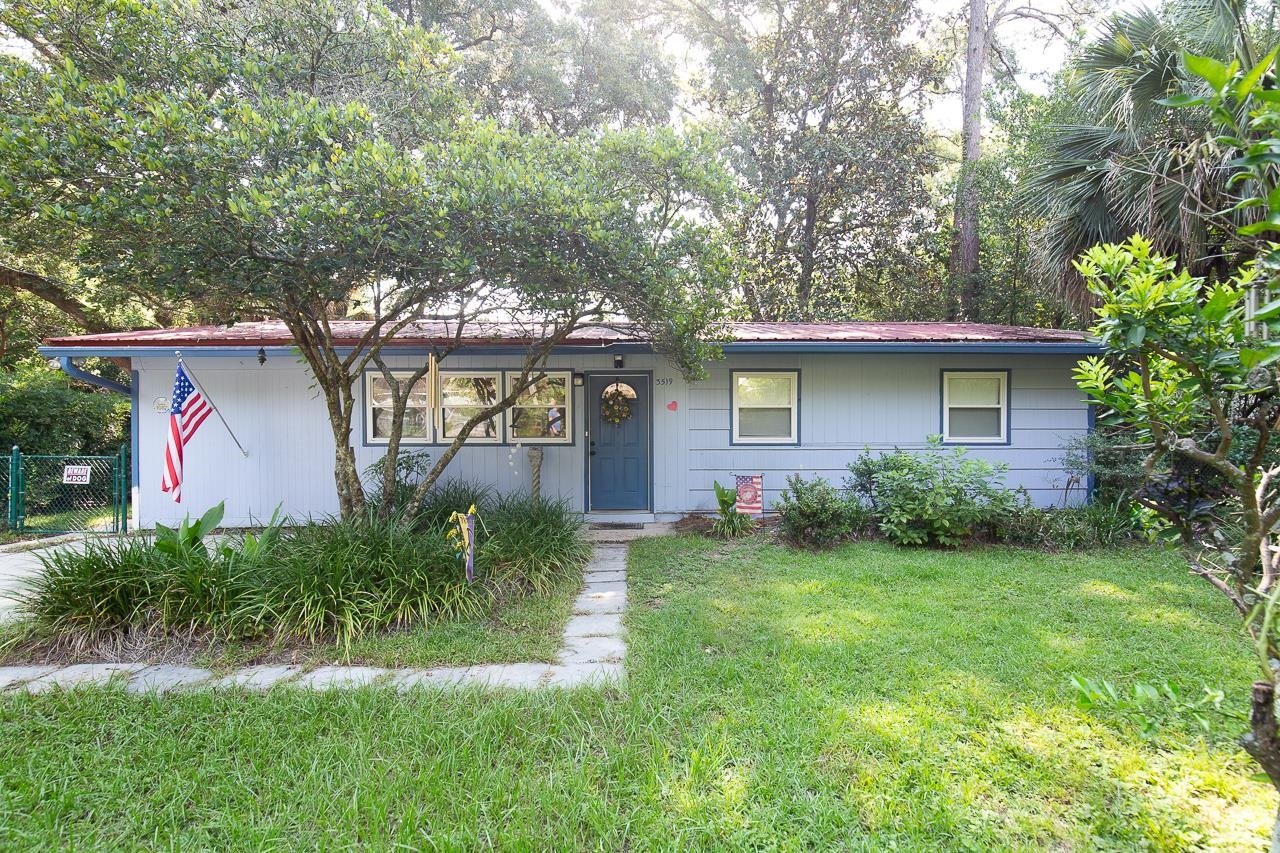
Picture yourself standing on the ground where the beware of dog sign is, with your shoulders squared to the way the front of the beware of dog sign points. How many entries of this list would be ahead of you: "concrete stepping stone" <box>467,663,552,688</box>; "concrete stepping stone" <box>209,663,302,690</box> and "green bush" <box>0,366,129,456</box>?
2

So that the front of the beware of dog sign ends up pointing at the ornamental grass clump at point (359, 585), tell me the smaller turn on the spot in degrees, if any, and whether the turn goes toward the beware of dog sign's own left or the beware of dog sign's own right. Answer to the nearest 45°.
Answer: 0° — it already faces it

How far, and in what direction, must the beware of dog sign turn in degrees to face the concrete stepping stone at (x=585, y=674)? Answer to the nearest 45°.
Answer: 0° — it already faces it

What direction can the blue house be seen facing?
toward the camera

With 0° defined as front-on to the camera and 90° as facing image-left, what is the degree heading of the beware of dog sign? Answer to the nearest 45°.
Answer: approximately 0°

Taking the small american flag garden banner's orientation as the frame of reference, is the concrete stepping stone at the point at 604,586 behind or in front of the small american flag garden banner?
in front

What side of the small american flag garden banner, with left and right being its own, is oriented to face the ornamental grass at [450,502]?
right

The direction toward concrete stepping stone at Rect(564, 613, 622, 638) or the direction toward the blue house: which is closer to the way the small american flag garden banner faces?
the concrete stepping stone

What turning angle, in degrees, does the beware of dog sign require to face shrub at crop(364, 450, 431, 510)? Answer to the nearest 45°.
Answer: approximately 45° to its left

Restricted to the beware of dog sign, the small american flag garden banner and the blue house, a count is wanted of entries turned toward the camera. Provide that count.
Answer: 3

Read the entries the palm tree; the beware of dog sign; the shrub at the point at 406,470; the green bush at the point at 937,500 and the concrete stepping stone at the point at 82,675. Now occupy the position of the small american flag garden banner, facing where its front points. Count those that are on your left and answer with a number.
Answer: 2

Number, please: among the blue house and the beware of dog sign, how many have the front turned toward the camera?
2

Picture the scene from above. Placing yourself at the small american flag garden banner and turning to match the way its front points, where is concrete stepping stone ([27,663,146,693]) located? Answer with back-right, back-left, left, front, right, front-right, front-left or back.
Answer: front-right

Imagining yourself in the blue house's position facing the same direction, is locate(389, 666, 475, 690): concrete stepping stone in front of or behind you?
in front

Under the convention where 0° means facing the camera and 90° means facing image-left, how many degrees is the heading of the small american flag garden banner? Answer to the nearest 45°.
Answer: approximately 0°

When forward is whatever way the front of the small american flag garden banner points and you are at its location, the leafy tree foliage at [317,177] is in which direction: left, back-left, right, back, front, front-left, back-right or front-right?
front-right

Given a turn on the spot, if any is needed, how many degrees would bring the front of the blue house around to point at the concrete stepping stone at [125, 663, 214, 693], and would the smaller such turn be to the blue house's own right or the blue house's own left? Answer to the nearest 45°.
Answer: approximately 45° to the blue house's own right
